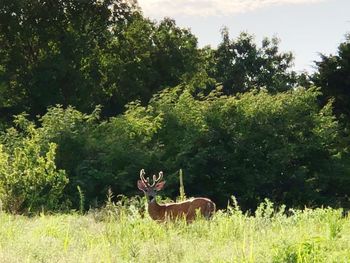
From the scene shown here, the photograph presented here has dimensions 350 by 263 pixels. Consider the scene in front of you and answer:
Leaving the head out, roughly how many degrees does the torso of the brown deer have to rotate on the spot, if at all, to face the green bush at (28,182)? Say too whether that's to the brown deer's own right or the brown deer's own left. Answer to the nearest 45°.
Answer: approximately 45° to the brown deer's own right

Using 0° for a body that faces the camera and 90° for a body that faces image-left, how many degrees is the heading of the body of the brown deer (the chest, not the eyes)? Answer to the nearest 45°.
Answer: approximately 90°

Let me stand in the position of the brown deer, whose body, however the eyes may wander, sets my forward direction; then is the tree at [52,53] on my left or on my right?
on my right
